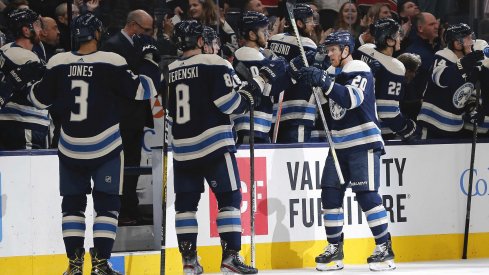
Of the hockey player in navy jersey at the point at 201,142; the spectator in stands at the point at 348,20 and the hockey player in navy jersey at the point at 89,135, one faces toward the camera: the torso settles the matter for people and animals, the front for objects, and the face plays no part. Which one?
the spectator in stands

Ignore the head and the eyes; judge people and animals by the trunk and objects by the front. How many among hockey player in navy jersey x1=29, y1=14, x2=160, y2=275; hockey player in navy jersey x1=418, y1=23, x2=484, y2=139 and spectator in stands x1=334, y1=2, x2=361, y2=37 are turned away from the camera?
1

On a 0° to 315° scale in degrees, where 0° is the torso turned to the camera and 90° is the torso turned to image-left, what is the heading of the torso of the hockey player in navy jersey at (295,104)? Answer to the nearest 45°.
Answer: approximately 225°

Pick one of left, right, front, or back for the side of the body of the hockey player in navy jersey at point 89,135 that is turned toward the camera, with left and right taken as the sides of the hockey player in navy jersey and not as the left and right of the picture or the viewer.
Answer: back

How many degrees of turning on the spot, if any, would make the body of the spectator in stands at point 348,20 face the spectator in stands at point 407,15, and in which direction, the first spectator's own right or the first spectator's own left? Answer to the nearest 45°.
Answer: approximately 135° to the first spectator's own left

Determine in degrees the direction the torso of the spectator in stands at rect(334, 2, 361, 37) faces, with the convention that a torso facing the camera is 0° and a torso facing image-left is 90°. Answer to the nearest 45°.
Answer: approximately 0°

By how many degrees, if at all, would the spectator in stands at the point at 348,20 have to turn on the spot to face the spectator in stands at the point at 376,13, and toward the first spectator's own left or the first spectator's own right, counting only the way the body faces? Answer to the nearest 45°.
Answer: approximately 90° to the first spectator's own left

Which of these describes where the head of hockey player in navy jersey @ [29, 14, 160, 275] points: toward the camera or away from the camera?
away from the camera

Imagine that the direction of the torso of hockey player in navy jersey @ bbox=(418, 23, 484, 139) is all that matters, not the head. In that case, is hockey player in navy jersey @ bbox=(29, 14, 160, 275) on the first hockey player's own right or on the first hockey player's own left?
on the first hockey player's own right
